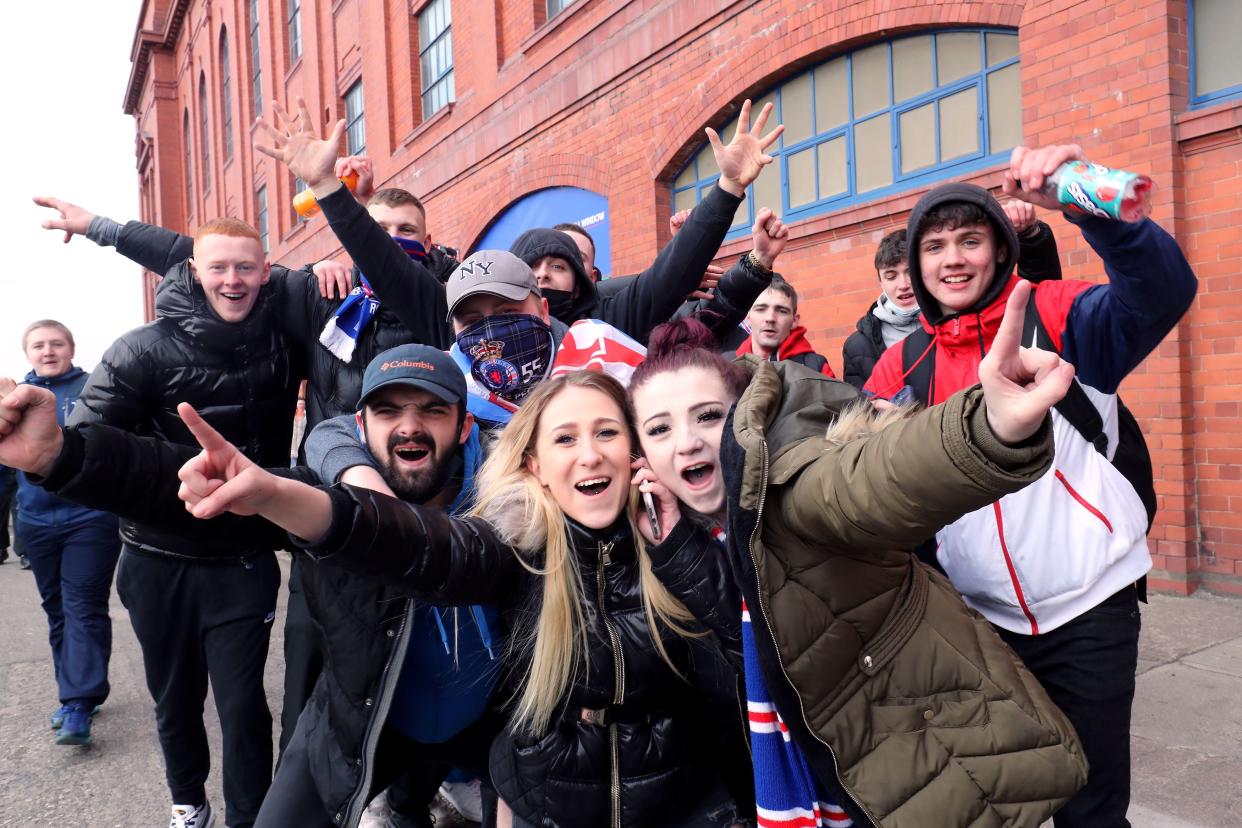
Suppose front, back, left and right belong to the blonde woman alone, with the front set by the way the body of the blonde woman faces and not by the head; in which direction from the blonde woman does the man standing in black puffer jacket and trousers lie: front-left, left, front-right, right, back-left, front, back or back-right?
back-right

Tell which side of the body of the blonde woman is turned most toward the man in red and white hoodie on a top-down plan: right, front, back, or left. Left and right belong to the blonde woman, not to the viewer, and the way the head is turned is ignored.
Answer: left

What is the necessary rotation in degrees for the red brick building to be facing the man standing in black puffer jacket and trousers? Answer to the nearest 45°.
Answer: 0° — it already faces them

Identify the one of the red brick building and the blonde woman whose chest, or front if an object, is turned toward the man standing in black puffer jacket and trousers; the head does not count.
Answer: the red brick building

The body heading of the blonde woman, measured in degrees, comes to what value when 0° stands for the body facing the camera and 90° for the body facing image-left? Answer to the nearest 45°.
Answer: approximately 0°

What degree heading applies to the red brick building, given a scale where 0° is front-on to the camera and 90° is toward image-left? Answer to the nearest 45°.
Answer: approximately 45°

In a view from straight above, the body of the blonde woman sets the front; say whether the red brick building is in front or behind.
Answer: behind

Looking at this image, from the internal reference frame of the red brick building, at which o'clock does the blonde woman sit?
The blonde woman is roughly at 11 o'clock from the red brick building.
